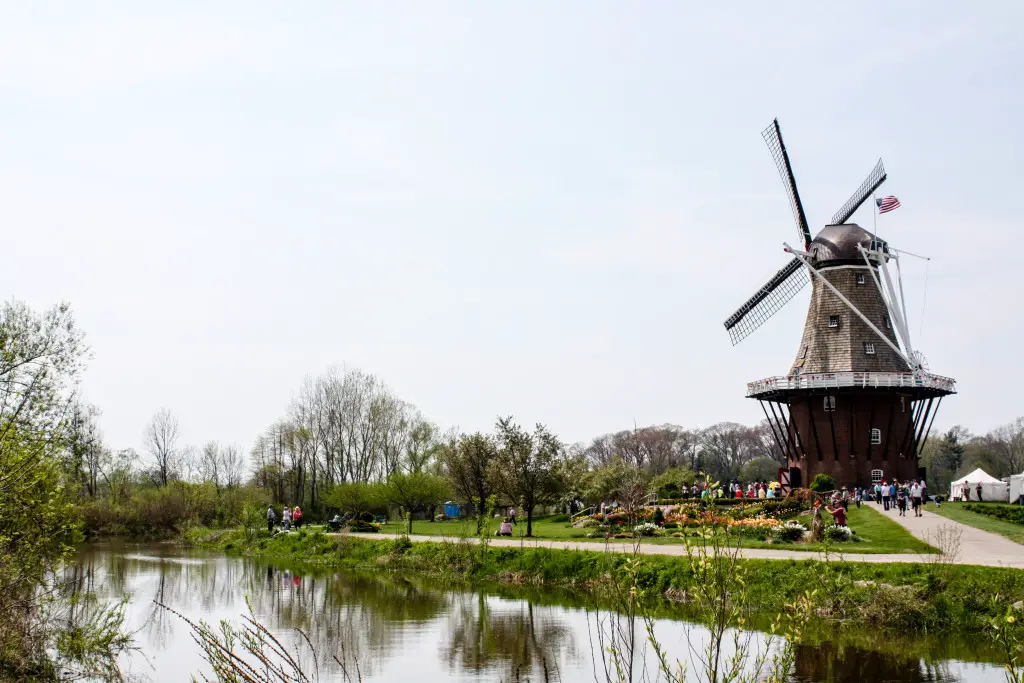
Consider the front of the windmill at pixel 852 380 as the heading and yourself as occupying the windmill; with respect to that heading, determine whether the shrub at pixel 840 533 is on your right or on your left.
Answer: on your left

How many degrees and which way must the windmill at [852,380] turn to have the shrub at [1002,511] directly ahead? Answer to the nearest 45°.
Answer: approximately 180°

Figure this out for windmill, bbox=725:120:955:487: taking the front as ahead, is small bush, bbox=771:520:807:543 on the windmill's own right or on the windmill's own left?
on the windmill's own left

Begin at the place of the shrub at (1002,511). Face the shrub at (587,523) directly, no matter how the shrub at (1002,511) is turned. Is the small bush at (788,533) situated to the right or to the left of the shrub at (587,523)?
left

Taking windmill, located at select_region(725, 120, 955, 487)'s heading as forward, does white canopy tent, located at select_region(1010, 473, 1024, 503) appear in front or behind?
behind
